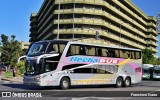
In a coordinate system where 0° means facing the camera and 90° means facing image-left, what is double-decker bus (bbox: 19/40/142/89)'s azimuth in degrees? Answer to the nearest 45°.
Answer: approximately 45°
